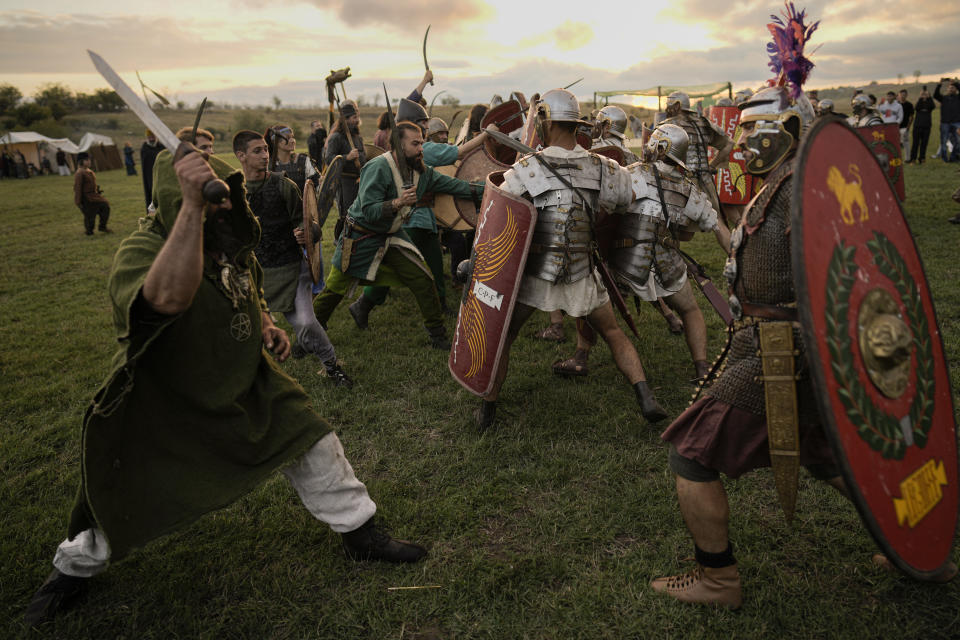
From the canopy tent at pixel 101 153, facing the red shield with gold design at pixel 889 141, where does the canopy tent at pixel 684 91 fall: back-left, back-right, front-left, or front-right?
front-left

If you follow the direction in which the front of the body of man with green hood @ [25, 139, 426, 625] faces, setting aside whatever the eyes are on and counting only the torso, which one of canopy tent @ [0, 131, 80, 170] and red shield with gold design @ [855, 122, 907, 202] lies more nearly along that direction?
the red shield with gold design

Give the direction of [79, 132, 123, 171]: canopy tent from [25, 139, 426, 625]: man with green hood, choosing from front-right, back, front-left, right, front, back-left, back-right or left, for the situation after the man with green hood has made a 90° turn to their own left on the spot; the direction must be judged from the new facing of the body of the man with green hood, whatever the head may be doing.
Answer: front-left

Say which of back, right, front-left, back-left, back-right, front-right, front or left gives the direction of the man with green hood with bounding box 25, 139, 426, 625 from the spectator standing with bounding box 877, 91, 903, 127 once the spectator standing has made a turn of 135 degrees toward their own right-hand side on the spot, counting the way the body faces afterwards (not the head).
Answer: back

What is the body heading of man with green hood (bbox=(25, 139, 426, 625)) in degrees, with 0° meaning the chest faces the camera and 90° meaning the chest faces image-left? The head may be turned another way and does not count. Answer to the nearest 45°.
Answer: approximately 315°
